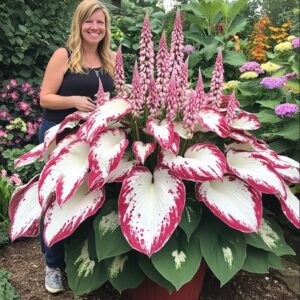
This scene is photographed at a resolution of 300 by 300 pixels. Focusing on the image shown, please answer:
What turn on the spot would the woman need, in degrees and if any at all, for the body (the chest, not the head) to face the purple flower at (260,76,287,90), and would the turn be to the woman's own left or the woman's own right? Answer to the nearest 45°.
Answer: approximately 45° to the woman's own left

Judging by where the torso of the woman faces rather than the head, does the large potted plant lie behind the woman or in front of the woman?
in front

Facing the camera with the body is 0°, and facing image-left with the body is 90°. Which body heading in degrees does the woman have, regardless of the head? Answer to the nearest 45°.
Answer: approximately 315°

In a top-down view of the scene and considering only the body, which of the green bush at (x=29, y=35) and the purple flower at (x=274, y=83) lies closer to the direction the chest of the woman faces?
the purple flower
